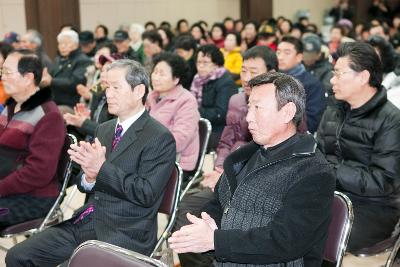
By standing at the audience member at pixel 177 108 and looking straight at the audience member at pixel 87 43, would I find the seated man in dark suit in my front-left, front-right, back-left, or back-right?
back-left

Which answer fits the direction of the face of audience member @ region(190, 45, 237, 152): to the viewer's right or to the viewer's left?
to the viewer's left

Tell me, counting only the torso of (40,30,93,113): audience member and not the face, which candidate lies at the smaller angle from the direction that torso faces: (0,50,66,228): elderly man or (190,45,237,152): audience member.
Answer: the elderly man

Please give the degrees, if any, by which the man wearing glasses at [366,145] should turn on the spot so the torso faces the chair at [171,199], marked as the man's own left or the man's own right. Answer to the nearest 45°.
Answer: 0° — they already face it

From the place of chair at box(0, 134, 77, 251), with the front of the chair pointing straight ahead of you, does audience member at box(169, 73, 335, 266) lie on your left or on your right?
on your left

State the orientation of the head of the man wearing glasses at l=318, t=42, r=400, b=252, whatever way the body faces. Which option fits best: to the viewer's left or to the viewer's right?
to the viewer's left

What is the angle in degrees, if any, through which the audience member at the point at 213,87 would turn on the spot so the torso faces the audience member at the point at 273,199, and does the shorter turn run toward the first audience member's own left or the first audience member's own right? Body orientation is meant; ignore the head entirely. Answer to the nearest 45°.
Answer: approximately 45° to the first audience member's own left

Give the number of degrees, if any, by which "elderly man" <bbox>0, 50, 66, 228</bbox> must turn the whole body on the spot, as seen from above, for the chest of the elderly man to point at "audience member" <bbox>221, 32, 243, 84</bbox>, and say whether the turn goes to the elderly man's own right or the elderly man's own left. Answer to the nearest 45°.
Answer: approximately 180°

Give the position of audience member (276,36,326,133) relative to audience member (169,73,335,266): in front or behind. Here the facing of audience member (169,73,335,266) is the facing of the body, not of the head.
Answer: behind

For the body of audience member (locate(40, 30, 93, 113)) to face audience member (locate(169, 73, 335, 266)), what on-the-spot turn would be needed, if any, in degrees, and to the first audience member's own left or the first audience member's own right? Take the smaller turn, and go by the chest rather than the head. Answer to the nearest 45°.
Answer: approximately 45° to the first audience member's own left

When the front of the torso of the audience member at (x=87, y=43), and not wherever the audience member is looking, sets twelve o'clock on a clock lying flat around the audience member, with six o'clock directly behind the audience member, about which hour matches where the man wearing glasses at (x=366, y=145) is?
The man wearing glasses is roughly at 10 o'clock from the audience member.
